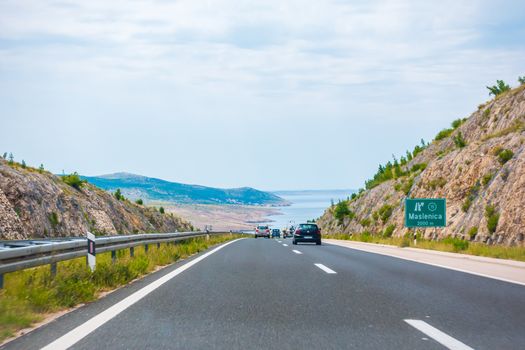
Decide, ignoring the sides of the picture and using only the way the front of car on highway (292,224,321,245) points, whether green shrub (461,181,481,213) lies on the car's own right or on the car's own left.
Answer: on the car's own right

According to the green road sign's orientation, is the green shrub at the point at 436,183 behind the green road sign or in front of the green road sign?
behind

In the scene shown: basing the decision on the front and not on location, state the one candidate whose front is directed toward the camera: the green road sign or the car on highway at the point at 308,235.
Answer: the green road sign

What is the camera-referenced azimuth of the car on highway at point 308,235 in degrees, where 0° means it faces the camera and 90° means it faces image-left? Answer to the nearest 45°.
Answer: approximately 180°

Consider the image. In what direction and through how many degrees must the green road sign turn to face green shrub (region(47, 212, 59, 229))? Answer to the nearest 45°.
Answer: approximately 90° to its right

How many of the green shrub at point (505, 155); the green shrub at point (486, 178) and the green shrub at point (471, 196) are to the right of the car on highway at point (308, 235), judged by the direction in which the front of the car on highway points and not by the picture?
3

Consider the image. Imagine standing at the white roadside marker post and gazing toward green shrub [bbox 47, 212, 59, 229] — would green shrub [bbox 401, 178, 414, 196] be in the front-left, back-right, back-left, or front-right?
front-right

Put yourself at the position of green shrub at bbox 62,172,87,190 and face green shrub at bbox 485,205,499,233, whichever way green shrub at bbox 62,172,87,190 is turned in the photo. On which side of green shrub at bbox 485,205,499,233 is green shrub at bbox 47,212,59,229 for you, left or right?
right

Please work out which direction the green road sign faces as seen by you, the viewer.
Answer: facing the viewer

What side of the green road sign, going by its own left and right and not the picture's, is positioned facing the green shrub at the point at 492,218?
left

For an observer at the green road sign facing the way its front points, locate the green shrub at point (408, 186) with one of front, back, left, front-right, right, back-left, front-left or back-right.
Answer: back

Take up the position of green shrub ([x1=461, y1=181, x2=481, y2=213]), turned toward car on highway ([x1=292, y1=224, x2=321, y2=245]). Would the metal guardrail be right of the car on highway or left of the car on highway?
left

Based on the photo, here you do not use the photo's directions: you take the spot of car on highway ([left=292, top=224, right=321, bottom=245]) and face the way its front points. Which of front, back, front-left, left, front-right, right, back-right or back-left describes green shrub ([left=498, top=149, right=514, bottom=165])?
right

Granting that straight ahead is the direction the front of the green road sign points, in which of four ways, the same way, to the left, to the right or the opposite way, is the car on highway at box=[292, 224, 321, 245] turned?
the opposite way

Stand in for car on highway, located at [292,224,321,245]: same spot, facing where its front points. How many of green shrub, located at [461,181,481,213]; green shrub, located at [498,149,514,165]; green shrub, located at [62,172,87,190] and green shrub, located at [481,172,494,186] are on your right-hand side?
3
